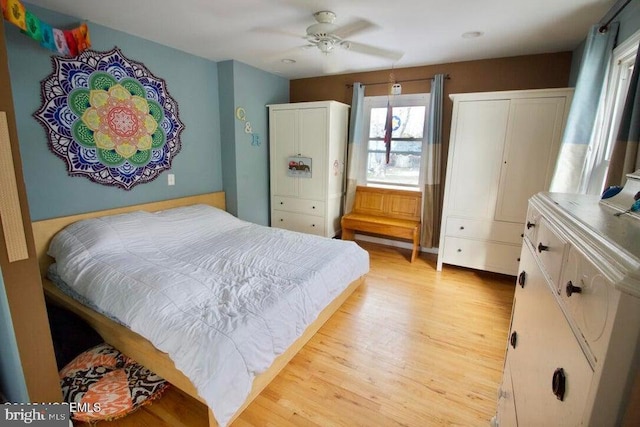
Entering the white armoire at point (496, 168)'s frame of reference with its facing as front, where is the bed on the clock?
The bed is roughly at 1 o'clock from the white armoire.

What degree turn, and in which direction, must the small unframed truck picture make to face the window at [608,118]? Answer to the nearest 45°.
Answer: approximately 45° to its left

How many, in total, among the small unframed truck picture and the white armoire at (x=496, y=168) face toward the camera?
2

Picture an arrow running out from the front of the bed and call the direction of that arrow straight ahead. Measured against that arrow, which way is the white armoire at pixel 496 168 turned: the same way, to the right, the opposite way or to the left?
to the right

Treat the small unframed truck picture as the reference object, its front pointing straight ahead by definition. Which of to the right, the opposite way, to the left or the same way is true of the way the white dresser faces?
to the right

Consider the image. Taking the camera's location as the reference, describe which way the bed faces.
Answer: facing the viewer and to the right of the viewer

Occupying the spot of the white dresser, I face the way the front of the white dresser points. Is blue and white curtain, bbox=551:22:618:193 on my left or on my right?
on my right

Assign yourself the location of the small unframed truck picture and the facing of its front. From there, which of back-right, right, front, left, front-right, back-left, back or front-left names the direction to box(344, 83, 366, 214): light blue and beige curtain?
left

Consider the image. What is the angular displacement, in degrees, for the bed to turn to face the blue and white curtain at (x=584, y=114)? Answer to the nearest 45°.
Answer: approximately 45° to its left

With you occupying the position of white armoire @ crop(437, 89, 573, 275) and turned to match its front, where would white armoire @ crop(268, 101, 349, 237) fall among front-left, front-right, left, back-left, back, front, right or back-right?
right

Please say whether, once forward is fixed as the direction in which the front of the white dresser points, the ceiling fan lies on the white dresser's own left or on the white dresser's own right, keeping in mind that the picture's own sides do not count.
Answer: on the white dresser's own right

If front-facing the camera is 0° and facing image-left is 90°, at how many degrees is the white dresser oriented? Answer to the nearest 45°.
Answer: approximately 45°

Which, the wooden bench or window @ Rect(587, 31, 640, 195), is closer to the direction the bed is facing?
the window

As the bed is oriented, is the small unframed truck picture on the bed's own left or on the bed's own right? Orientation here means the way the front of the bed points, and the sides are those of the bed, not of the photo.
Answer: on the bed's own left

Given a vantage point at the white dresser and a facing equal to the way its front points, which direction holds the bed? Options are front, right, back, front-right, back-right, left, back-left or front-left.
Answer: front-right

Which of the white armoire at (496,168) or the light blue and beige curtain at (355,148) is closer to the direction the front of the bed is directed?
the white armoire

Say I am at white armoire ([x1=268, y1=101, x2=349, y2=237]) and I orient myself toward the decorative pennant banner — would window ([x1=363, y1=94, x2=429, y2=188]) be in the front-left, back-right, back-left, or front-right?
back-left

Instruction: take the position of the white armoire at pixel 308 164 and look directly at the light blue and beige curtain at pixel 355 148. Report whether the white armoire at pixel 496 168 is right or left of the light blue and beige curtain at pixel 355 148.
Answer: right
